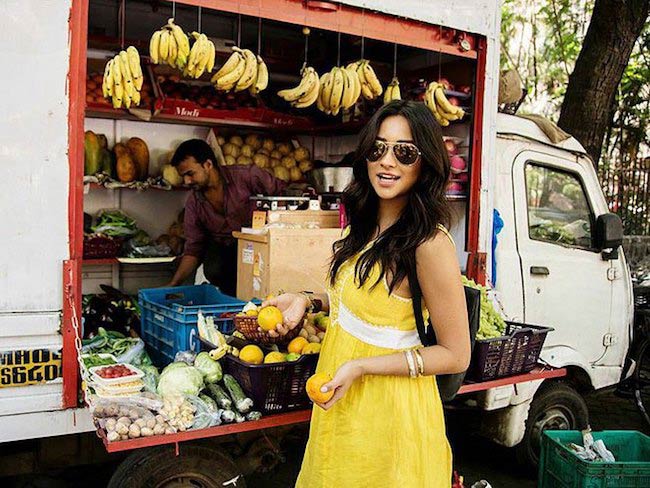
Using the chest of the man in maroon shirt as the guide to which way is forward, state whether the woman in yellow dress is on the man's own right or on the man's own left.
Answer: on the man's own left

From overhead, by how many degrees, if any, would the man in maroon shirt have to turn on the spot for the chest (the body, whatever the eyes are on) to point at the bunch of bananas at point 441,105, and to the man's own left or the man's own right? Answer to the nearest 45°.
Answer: approximately 90° to the man's own left

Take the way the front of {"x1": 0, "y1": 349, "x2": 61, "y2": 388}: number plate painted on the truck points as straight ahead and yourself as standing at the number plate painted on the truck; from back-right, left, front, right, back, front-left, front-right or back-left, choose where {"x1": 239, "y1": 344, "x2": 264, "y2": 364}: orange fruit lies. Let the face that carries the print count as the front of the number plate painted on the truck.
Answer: left

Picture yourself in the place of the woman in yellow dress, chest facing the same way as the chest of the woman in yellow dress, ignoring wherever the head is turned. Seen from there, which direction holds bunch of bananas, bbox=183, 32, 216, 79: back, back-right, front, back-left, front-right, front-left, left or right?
right

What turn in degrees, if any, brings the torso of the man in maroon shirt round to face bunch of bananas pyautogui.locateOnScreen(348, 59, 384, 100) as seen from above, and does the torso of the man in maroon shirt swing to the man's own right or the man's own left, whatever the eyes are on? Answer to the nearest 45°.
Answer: approximately 90° to the man's own left

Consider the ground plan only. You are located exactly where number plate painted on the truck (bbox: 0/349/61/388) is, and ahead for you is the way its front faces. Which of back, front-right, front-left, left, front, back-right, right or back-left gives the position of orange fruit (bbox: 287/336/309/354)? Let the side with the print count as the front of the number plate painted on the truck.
left

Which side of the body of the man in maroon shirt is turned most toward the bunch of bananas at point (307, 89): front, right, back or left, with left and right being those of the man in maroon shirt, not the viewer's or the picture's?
left

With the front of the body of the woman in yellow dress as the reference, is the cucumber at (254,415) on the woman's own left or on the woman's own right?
on the woman's own right

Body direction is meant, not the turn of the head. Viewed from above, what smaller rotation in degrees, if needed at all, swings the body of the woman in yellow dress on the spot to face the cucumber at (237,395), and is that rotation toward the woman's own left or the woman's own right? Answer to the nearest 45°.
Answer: approximately 90° to the woman's own right

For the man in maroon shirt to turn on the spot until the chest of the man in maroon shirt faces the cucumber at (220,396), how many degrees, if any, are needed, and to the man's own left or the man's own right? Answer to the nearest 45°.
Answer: approximately 45° to the man's own left

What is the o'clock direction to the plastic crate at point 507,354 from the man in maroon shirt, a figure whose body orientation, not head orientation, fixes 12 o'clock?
The plastic crate is roughly at 9 o'clock from the man in maroon shirt.

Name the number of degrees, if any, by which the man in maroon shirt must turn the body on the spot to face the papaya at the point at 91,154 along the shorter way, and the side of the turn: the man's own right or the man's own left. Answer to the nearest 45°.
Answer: approximately 45° to the man's own right

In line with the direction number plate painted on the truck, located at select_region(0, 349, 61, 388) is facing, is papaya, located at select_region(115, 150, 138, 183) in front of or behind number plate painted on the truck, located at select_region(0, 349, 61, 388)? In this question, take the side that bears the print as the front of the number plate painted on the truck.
behind
